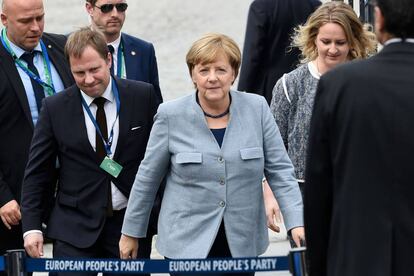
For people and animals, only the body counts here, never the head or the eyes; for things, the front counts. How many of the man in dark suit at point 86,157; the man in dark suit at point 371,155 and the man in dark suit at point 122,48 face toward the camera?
2

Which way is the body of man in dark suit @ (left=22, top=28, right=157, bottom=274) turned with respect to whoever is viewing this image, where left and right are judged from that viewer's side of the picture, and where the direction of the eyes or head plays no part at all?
facing the viewer

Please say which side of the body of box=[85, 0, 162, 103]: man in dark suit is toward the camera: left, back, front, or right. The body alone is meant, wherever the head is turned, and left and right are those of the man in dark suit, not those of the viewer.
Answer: front

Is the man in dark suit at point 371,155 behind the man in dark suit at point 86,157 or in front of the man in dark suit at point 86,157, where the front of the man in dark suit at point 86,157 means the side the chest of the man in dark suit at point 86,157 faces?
in front

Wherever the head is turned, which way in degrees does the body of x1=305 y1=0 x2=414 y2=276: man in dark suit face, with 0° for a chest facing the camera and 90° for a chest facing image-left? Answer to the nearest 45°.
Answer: approximately 180°

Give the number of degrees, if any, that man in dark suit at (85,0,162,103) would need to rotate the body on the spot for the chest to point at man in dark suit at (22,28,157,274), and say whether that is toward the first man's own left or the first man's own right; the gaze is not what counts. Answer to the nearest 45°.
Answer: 0° — they already face them

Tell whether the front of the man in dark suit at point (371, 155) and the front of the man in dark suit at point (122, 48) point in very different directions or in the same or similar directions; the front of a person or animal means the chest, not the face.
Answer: very different directions
